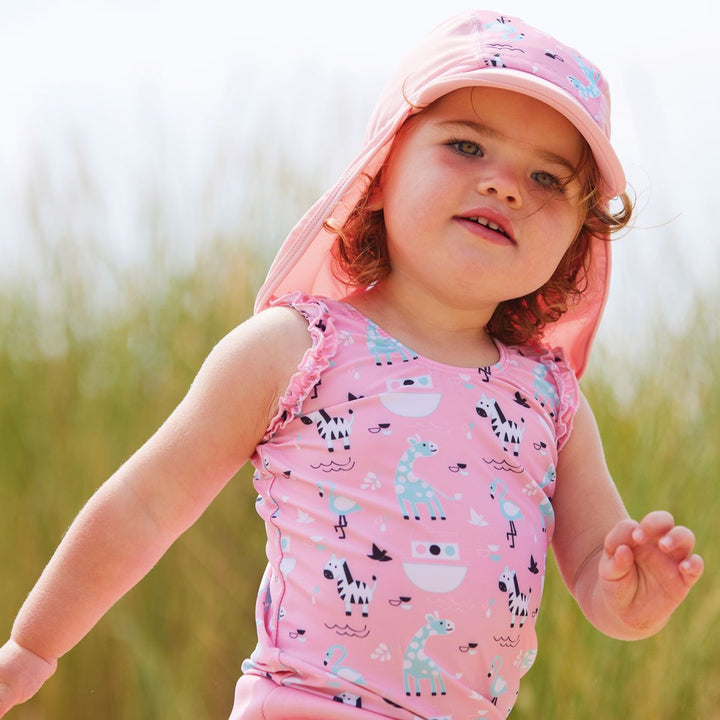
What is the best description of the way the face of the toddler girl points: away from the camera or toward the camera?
toward the camera

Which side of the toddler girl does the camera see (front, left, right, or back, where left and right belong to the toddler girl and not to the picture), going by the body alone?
front
